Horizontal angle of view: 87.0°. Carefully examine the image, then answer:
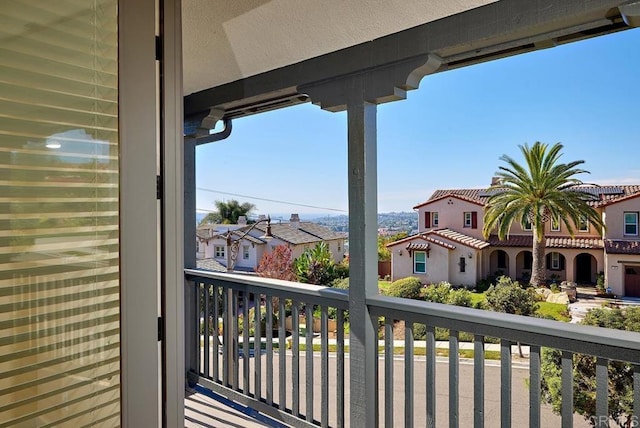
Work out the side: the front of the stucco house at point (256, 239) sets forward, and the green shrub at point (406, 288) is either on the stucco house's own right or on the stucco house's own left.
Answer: on the stucco house's own left

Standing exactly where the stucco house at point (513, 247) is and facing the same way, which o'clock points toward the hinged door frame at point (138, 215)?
The hinged door frame is roughly at 1 o'clock from the stucco house.

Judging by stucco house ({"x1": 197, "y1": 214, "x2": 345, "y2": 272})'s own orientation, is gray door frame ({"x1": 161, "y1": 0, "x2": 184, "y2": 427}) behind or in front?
in front

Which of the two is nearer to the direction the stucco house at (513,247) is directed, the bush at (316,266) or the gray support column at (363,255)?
the gray support column

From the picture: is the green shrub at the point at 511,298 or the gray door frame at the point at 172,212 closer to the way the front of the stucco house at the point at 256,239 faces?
the gray door frame

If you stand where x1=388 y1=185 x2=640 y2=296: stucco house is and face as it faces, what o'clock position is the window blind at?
The window blind is roughly at 1 o'clock from the stucco house.

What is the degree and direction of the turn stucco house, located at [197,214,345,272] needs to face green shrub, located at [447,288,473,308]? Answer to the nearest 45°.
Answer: approximately 90° to its left

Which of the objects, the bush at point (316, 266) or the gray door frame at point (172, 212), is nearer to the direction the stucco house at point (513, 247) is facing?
the gray door frame

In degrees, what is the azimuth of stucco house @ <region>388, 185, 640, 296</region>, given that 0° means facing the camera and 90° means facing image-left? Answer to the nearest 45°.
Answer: approximately 0°

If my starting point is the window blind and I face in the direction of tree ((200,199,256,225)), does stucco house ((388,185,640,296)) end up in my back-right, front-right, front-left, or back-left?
front-right

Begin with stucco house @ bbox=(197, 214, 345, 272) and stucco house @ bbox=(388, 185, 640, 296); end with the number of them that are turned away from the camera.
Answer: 0

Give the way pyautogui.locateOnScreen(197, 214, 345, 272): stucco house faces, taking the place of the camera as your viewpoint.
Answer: facing the viewer and to the left of the viewer

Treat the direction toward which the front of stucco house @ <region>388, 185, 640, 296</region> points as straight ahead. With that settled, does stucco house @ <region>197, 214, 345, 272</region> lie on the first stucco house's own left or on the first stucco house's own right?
on the first stucco house's own right

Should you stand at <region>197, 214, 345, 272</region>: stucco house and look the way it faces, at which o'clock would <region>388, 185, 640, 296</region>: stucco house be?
<region>388, 185, 640, 296</region>: stucco house is roughly at 9 o'clock from <region>197, 214, 345, 272</region>: stucco house.

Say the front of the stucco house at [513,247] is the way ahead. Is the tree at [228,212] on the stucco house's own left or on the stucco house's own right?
on the stucco house's own right

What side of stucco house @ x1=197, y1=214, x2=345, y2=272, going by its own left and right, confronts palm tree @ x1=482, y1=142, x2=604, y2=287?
left
